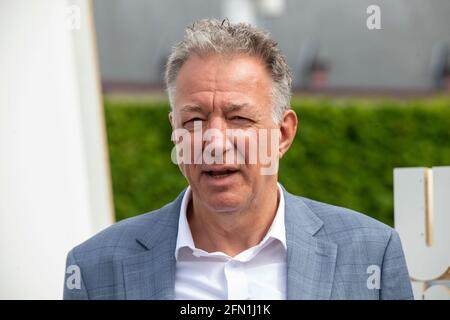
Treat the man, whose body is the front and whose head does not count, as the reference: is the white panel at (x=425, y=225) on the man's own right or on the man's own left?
on the man's own left

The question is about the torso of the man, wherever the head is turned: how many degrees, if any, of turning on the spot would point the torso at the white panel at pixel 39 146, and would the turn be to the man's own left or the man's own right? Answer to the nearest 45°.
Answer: approximately 135° to the man's own right

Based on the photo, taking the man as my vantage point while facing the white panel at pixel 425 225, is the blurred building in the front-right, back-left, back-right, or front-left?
front-left

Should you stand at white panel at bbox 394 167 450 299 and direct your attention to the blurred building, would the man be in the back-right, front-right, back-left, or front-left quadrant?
back-left

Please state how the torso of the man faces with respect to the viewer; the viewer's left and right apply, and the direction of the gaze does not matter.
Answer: facing the viewer

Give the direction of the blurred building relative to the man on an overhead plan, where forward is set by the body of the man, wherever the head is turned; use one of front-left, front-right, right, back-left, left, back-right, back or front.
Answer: back

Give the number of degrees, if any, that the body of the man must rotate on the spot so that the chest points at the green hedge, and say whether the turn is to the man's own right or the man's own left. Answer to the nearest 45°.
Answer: approximately 180°
